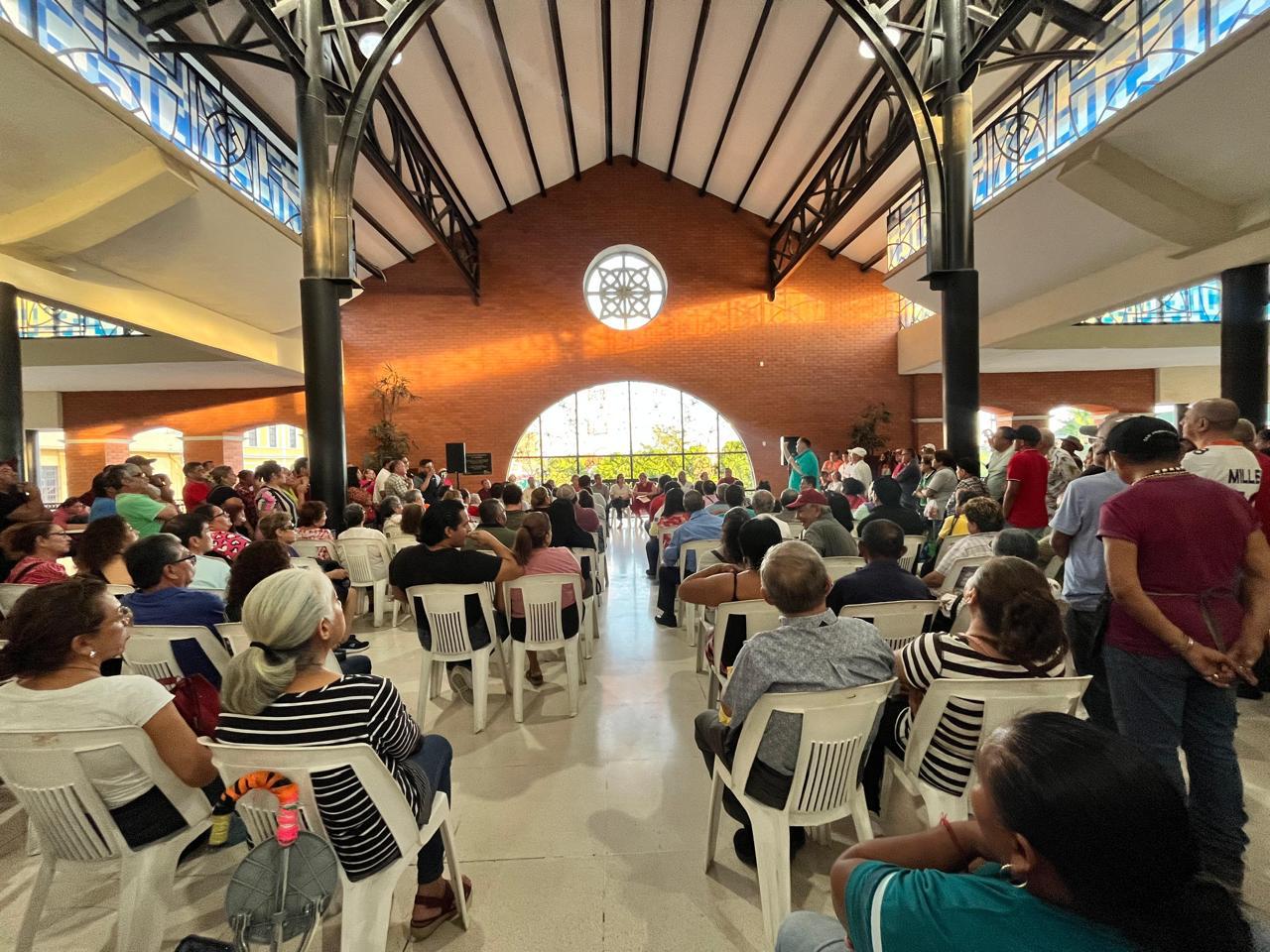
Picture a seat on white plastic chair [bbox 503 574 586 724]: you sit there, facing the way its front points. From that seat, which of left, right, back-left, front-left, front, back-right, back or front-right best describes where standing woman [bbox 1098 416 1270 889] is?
back-right

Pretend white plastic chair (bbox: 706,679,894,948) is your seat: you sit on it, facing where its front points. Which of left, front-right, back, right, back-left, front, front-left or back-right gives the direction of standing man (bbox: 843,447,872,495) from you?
front-right

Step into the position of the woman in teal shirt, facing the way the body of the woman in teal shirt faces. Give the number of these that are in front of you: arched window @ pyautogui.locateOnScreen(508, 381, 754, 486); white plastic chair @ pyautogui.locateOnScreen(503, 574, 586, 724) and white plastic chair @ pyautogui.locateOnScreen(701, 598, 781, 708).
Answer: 3

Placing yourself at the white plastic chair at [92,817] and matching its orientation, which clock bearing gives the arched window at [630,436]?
The arched window is roughly at 12 o'clock from the white plastic chair.

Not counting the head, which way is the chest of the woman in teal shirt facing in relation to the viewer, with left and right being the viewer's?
facing away from the viewer and to the left of the viewer

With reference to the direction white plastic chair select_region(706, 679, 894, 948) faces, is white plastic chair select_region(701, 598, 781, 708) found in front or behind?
in front

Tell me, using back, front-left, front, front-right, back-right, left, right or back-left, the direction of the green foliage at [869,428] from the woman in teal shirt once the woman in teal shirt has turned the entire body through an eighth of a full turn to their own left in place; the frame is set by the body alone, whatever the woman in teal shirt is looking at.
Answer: right

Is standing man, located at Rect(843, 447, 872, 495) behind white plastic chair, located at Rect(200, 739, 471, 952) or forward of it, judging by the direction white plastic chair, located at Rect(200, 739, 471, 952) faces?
forward

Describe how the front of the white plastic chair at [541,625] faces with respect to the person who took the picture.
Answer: facing away from the viewer

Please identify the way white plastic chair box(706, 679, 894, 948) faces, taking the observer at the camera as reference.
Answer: facing away from the viewer and to the left of the viewer

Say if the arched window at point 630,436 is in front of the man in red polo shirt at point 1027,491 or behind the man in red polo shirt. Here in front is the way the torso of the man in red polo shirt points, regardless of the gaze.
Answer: in front

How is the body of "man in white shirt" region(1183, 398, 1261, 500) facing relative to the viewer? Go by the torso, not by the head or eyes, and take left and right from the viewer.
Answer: facing away from the viewer and to the left of the viewer
